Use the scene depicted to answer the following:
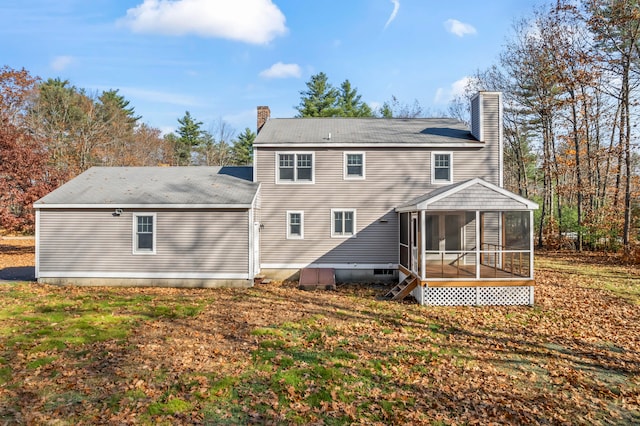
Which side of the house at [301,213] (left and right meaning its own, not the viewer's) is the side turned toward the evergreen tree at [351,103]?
front

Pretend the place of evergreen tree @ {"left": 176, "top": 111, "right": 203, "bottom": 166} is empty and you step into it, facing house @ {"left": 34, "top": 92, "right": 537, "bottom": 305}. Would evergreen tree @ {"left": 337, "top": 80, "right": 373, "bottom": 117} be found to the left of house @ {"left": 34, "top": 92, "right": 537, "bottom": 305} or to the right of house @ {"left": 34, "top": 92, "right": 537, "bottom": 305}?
left

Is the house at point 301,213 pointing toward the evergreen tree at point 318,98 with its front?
yes

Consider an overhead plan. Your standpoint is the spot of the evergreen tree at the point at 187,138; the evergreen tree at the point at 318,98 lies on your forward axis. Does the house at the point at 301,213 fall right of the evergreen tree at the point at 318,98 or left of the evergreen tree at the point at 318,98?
right

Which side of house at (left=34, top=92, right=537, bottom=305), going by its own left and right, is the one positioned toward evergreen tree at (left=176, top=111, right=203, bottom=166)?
front

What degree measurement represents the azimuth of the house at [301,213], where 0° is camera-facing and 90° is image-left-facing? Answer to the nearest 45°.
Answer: approximately 180°
